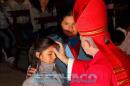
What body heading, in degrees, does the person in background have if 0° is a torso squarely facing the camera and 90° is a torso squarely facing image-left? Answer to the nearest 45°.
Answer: approximately 315°

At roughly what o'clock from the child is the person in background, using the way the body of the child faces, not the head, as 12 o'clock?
The person in background is roughly at 7 o'clock from the child.

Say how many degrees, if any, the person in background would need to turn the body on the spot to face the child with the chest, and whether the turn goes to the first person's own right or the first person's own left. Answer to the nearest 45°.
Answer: approximately 45° to the first person's own right

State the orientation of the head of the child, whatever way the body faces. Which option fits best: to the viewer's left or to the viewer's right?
to the viewer's right

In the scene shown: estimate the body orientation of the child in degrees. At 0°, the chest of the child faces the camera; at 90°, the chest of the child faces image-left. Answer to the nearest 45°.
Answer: approximately 315°
